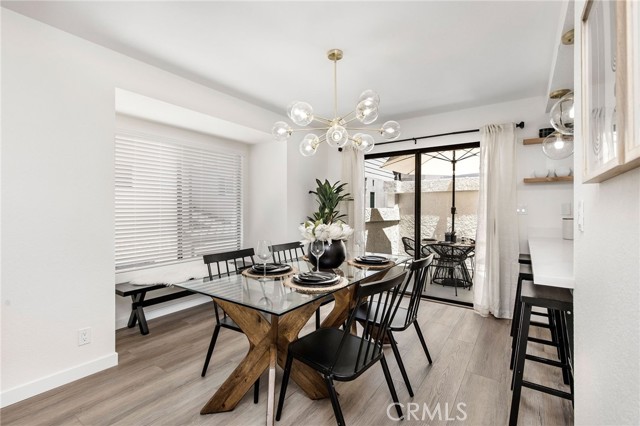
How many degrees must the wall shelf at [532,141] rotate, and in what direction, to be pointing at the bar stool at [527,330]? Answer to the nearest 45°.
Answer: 0° — it already faces it

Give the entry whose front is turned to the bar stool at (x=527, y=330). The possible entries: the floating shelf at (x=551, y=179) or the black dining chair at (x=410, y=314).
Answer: the floating shelf

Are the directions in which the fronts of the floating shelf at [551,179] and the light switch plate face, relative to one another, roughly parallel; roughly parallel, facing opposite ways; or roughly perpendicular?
roughly perpendicular

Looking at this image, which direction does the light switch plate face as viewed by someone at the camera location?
facing to the left of the viewer

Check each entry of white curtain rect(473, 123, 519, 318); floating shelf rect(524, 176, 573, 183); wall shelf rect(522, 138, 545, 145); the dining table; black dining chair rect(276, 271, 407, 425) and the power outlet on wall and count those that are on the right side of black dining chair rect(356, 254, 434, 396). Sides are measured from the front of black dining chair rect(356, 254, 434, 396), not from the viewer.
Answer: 3

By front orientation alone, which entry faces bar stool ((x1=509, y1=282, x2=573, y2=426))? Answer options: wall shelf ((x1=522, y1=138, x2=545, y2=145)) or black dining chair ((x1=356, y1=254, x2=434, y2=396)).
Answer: the wall shelf

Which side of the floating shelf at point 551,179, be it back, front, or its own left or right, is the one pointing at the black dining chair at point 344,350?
front

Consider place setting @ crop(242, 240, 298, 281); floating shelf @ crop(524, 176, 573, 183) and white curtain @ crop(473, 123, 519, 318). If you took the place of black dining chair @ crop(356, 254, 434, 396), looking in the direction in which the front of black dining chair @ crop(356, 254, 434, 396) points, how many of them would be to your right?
2

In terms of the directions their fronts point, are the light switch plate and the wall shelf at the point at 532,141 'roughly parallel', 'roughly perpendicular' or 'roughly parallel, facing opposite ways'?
roughly perpendicular

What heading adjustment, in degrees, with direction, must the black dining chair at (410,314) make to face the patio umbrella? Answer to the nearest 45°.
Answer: approximately 45° to its right

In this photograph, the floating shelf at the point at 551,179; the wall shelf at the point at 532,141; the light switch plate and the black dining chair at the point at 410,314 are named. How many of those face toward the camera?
2
